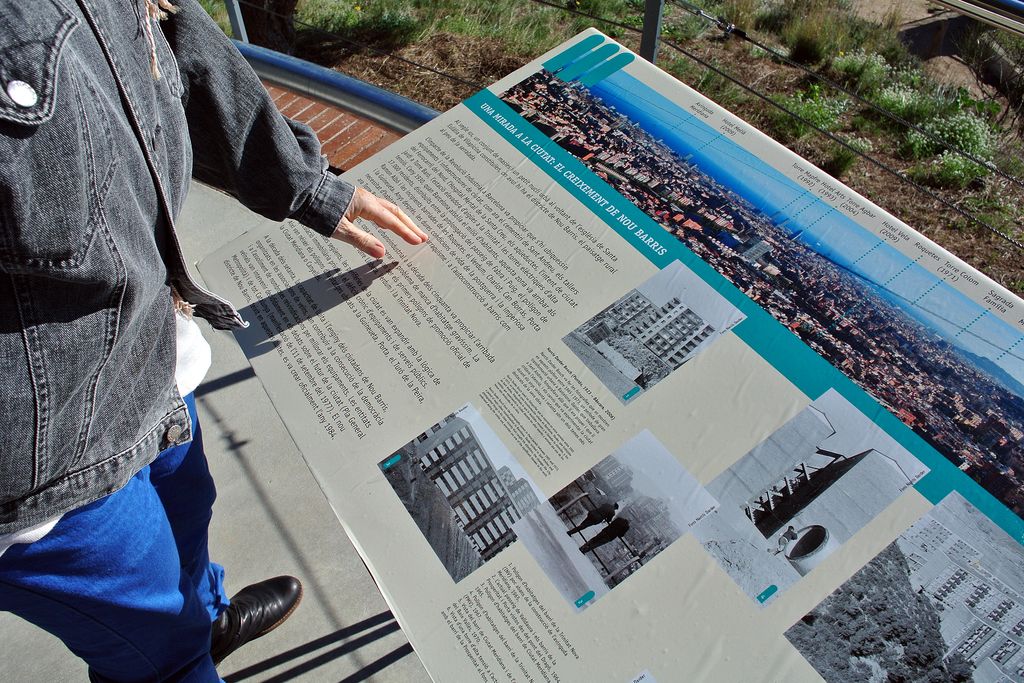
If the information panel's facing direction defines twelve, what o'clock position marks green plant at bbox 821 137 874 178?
The green plant is roughly at 5 o'clock from the information panel.

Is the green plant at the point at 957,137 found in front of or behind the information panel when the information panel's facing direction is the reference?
behind

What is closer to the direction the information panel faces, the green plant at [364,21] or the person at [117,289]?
the person

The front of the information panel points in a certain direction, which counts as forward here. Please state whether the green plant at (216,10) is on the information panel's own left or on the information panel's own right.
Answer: on the information panel's own right

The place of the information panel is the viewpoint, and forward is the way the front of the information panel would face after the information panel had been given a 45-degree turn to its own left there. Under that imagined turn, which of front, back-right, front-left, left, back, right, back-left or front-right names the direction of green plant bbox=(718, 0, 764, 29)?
back

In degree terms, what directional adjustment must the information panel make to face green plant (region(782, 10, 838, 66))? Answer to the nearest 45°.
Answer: approximately 135° to its right

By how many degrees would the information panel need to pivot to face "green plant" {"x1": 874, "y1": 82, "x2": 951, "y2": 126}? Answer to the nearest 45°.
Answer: approximately 135° to its right

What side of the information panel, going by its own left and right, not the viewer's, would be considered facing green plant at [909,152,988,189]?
back

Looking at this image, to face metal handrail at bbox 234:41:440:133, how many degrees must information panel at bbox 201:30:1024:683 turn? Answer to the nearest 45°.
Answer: approximately 90° to its right

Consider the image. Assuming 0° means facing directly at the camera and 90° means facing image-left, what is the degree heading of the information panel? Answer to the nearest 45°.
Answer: approximately 45°

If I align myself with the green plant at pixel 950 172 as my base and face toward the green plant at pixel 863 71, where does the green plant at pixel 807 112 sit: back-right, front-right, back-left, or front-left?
front-left

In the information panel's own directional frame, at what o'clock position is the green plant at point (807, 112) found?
The green plant is roughly at 5 o'clock from the information panel.

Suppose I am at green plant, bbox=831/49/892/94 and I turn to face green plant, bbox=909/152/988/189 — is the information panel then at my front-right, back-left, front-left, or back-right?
front-right
